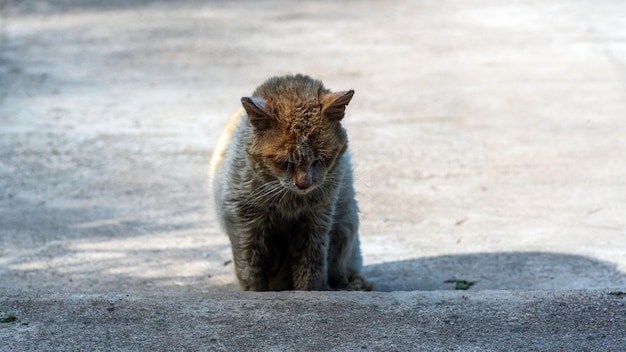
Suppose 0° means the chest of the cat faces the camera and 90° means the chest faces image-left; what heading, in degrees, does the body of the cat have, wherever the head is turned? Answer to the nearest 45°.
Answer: approximately 0°

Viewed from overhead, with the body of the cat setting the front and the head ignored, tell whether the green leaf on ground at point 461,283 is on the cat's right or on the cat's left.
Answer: on the cat's left
